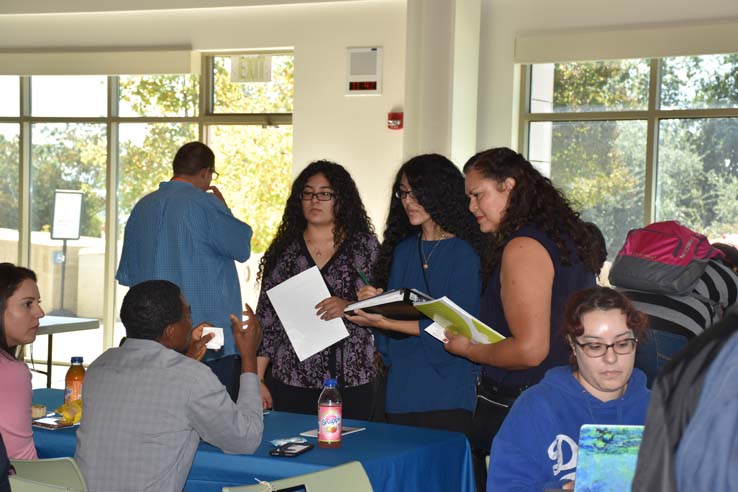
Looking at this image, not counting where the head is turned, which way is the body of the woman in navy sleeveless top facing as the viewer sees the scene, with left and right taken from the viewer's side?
facing to the left of the viewer

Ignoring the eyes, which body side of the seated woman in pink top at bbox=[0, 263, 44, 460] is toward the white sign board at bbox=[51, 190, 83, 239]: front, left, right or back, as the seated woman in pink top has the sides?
left

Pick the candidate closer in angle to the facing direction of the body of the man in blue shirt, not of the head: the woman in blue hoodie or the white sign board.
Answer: the white sign board

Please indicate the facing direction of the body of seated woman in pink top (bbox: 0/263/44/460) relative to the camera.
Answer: to the viewer's right

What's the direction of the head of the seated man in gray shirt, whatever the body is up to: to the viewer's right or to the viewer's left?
to the viewer's right

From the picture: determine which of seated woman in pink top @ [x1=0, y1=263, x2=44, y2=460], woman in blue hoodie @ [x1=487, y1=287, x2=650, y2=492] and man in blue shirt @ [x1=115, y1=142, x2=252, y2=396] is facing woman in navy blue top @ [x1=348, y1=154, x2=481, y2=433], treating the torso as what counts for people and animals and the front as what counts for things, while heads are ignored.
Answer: the seated woman in pink top

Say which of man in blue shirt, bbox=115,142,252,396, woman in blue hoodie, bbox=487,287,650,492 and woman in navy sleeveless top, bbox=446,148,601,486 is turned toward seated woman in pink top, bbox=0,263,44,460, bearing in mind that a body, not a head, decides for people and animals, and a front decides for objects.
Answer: the woman in navy sleeveless top

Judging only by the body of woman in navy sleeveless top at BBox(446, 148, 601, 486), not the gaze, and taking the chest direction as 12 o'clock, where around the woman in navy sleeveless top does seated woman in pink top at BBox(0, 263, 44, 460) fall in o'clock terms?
The seated woman in pink top is roughly at 12 o'clock from the woman in navy sleeveless top.

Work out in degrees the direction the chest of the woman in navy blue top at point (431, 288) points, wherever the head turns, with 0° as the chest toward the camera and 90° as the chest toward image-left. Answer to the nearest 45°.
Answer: approximately 45°

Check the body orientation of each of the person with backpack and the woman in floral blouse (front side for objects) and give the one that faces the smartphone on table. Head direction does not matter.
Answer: the woman in floral blouse

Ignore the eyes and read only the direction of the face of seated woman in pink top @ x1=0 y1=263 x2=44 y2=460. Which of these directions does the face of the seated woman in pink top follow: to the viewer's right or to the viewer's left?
to the viewer's right

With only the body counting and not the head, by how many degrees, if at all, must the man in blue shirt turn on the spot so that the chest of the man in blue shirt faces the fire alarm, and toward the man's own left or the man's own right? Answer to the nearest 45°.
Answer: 0° — they already face it

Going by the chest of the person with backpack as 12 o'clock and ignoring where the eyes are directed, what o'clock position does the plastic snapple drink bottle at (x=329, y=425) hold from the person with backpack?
The plastic snapple drink bottle is roughly at 7 o'clock from the person with backpack.

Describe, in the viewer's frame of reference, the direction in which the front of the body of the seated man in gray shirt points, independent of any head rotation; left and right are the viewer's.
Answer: facing away from the viewer and to the right of the viewer

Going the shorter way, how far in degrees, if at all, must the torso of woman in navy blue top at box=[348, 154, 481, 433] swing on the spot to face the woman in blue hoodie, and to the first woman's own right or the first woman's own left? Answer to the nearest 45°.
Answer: approximately 45° to the first woman's own left

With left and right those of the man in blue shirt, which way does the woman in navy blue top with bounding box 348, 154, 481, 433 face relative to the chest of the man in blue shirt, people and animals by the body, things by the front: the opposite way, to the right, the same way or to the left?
the opposite way
